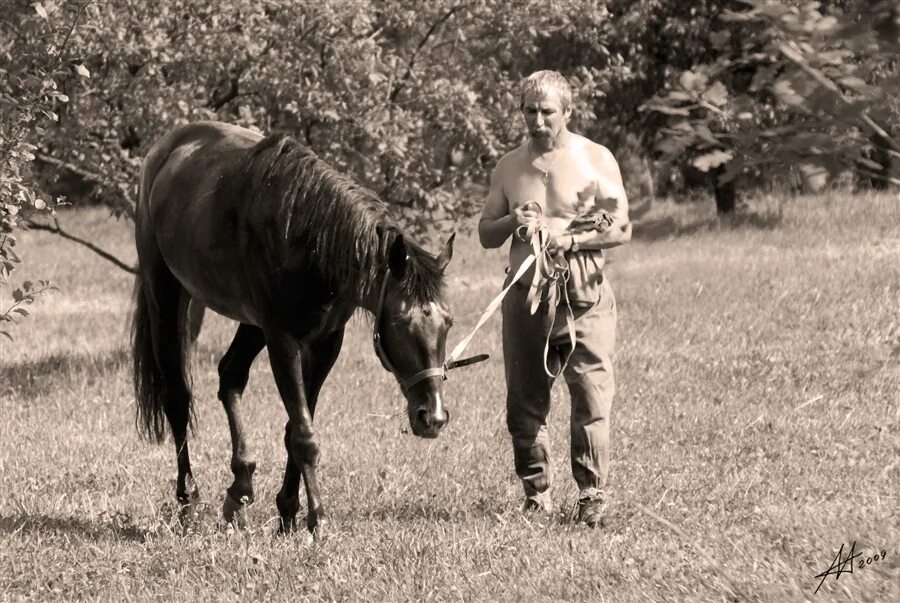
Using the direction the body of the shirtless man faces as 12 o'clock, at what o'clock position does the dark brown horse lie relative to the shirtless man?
The dark brown horse is roughly at 3 o'clock from the shirtless man.

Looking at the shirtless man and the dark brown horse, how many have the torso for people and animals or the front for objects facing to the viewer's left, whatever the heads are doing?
0

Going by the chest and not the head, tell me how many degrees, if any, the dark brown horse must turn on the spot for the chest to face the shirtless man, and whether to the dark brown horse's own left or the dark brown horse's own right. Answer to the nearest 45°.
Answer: approximately 45° to the dark brown horse's own left
